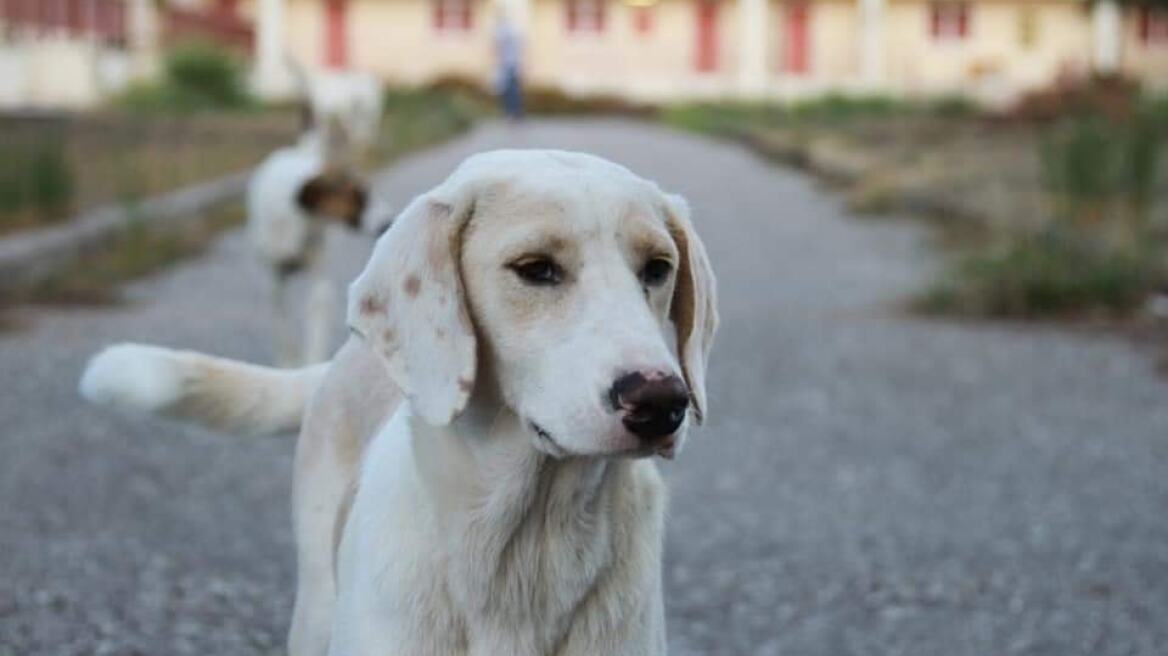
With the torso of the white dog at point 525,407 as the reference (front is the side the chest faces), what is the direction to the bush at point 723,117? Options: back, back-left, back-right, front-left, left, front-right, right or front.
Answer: back-left

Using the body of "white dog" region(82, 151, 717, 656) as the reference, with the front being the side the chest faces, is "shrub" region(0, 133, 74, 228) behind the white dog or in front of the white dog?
behind

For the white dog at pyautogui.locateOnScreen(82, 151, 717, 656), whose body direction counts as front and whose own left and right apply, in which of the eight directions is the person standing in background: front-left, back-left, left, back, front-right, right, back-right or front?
back-left

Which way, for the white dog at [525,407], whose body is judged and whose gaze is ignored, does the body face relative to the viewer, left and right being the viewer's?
facing the viewer and to the right of the viewer

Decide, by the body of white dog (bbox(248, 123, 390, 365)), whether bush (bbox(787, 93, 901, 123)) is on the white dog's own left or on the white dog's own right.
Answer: on the white dog's own left

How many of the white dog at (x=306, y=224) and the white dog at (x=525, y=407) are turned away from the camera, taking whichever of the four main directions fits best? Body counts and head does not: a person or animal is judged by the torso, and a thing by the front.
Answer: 0

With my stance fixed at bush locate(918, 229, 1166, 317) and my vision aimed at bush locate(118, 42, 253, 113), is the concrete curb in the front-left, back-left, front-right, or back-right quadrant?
front-left

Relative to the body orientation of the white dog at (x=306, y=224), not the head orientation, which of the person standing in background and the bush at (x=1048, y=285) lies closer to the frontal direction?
the bush

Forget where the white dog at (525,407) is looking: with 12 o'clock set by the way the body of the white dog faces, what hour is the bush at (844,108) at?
The bush is roughly at 8 o'clock from the white dog.

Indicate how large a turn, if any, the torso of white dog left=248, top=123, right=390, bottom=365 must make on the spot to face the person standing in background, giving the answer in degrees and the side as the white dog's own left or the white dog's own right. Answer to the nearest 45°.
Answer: approximately 135° to the white dog's own left

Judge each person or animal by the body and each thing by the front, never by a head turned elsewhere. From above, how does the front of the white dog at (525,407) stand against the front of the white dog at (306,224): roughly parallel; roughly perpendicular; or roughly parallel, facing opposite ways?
roughly parallel

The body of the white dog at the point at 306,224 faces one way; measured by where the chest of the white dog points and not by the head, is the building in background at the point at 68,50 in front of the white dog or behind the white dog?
behind

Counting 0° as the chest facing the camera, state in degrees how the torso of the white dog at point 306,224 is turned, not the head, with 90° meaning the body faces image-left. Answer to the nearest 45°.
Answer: approximately 315°

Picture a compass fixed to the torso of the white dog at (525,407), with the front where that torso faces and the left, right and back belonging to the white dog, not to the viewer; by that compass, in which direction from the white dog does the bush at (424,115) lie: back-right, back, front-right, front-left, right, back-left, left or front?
back-left
